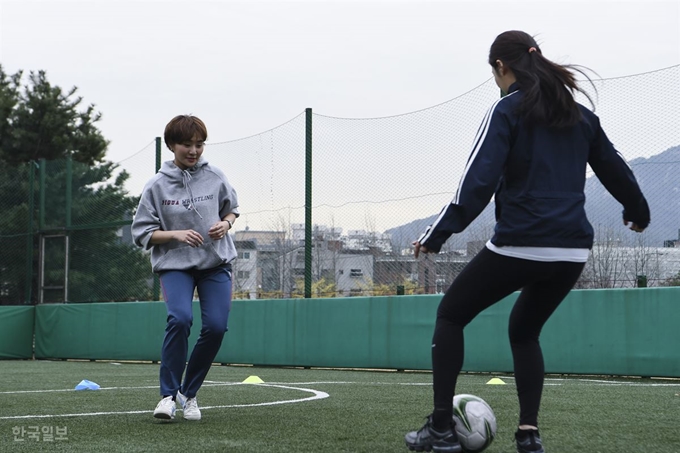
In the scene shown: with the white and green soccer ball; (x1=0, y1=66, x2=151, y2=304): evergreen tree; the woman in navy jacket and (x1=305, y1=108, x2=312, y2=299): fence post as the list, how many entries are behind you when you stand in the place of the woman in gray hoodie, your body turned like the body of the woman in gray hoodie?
2

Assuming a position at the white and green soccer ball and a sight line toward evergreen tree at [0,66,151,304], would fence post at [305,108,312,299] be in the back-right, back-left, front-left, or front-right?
front-right

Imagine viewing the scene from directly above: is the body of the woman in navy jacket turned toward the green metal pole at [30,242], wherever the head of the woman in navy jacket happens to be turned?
yes

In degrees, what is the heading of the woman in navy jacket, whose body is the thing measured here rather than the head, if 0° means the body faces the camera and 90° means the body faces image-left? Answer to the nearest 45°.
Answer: approximately 135°

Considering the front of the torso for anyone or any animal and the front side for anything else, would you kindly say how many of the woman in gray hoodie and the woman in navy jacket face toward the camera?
1

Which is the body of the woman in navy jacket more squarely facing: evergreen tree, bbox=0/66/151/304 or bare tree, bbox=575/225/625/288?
the evergreen tree

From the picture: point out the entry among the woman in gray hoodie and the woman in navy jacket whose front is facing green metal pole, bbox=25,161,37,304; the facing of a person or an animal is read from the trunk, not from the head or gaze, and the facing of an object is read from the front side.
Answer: the woman in navy jacket

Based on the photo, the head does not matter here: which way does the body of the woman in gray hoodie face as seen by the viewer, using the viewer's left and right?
facing the viewer

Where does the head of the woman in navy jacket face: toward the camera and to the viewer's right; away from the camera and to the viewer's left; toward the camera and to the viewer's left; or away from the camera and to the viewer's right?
away from the camera and to the viewer's left

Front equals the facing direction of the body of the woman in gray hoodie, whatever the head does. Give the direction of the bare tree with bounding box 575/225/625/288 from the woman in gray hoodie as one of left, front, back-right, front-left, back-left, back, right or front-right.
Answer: back-left

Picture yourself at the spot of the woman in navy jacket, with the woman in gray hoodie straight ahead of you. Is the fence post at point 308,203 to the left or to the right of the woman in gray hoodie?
right

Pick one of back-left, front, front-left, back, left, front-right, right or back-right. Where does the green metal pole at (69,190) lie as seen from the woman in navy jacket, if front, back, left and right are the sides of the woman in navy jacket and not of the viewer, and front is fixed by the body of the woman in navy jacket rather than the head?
front

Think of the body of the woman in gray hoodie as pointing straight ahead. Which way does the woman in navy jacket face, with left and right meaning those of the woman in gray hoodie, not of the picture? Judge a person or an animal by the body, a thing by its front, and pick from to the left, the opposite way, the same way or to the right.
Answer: the opposite way

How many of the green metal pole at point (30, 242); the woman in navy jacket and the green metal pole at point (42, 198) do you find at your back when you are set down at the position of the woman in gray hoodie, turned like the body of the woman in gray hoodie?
2
